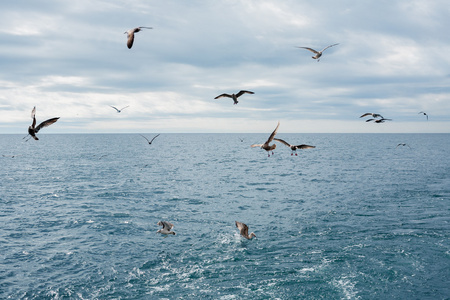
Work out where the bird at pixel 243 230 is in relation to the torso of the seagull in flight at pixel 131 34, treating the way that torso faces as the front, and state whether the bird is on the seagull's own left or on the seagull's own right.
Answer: on the seagull's own right

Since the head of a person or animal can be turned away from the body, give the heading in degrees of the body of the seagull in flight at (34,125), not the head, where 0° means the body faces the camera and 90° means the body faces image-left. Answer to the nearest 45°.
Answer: approximately 45°

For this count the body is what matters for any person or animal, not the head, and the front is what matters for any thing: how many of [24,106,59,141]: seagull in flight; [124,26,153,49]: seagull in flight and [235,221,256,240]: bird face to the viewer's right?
1

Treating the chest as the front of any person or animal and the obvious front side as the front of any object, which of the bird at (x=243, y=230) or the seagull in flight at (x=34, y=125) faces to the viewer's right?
the bird
